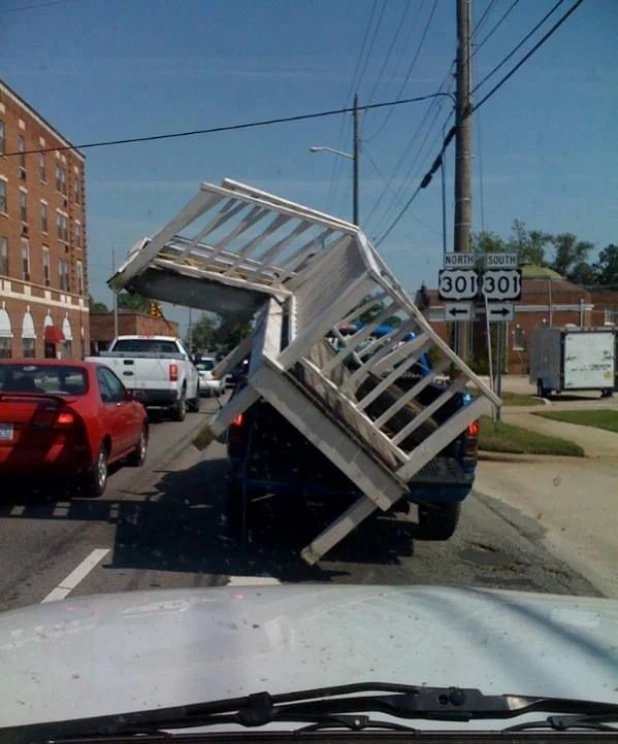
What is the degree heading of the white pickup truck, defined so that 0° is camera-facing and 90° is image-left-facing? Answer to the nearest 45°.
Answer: approximately 180°

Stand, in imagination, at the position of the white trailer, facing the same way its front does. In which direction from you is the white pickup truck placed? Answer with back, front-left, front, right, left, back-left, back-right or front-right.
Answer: left

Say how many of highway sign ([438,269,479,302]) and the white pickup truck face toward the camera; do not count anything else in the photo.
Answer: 1

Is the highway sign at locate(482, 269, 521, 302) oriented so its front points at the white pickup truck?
no

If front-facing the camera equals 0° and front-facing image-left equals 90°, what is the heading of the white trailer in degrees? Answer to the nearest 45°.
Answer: approximately 135°

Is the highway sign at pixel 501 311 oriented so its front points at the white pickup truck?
no

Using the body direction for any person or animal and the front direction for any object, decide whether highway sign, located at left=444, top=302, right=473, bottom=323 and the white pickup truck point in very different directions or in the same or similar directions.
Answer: very different directions

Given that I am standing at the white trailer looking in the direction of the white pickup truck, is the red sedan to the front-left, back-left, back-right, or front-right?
front-left

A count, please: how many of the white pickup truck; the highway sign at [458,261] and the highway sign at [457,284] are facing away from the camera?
1

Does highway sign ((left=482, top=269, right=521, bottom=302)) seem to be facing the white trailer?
no

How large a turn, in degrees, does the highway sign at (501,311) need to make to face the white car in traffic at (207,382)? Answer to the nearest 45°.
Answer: approximately 135° to its right

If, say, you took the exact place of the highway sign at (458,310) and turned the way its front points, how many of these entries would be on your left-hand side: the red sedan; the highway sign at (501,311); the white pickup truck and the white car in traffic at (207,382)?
1

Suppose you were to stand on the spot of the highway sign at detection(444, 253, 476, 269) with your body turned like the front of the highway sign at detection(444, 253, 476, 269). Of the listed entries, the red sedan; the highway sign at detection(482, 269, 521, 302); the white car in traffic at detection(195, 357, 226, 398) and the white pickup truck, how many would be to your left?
1

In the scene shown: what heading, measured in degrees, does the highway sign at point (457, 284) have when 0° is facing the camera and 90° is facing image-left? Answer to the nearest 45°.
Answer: approximately 0°

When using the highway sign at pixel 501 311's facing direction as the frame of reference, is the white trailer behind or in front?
behind

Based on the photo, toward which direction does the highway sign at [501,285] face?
toward the camera

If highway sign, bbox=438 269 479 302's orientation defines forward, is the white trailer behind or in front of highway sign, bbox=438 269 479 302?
behind

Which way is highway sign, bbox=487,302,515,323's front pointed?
toward the camera

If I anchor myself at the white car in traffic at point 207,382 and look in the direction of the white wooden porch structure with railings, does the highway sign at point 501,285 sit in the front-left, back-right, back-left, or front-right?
front-left

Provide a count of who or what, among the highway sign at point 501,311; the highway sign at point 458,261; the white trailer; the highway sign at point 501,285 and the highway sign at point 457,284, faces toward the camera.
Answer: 4
